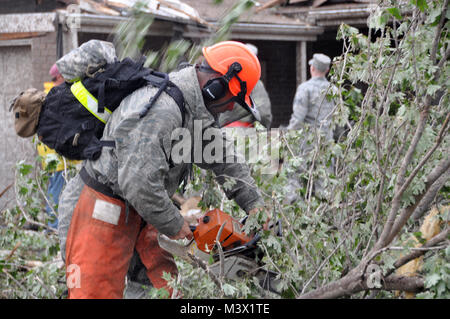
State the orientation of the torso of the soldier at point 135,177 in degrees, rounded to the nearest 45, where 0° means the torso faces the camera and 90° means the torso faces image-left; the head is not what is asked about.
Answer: approximately 270°

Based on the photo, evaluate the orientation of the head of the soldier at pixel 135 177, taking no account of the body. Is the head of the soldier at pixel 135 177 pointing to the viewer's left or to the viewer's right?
to the viewer's right
